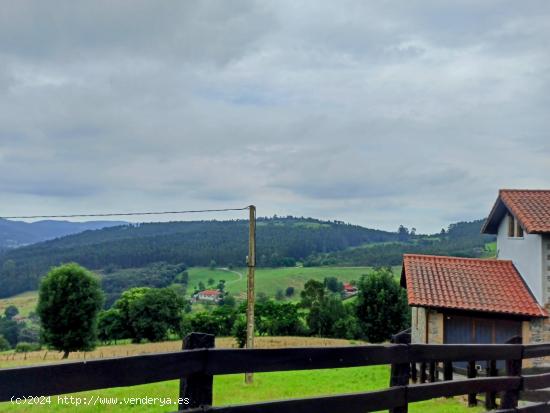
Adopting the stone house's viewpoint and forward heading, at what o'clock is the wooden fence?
The wooden fence is roughly at 12 o'clock from the stone house.

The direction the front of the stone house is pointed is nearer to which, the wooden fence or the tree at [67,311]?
the wooden fence

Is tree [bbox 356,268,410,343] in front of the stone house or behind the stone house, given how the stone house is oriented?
behind

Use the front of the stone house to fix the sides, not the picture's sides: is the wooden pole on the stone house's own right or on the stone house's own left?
on the stone house's own right

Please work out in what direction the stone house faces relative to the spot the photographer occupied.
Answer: facing the viewer

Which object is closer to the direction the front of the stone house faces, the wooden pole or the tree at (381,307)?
the wooden pole

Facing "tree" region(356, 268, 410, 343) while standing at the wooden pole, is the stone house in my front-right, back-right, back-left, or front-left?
front-right

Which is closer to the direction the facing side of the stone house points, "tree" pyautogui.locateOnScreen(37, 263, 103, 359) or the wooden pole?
the wooden pole

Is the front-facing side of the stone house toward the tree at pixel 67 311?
no
